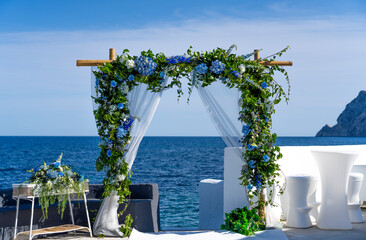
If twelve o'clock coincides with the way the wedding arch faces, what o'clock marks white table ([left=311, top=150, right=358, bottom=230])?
The white table is roughly at 9 o'clock from the wedding arch.

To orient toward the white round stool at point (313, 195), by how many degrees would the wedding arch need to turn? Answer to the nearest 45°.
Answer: approximately 90° to its left

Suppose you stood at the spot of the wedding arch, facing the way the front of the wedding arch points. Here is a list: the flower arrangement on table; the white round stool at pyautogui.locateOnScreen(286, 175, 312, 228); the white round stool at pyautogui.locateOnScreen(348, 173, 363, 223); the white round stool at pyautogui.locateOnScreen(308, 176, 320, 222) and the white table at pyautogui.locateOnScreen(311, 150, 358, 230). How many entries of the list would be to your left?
4

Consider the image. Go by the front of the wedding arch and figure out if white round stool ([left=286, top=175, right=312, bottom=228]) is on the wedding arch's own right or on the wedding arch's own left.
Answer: on the wedding arch's own left

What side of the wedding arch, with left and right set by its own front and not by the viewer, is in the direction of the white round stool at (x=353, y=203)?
left

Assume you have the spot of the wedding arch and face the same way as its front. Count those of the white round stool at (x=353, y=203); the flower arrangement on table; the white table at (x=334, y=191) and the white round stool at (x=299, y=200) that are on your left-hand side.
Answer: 3

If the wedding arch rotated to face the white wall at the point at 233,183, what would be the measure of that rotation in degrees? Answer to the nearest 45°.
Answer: approximately 90° to its left

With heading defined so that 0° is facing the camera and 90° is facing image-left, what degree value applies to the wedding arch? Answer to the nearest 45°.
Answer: approximately 0°

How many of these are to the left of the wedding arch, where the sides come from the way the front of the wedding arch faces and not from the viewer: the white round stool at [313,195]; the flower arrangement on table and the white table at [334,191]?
2
